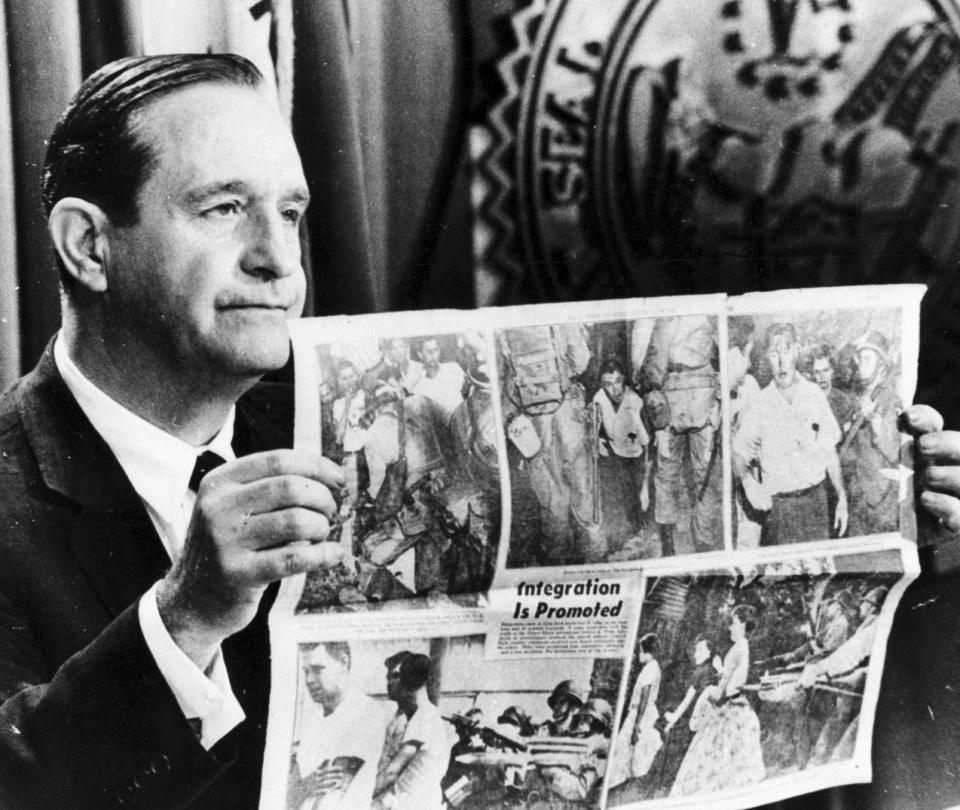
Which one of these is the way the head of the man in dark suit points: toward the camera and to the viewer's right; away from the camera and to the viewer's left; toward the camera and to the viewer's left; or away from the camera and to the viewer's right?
toward the camera and to the viewer's right

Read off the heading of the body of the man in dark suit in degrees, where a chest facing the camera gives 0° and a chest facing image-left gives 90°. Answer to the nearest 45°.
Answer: approximately 315°
